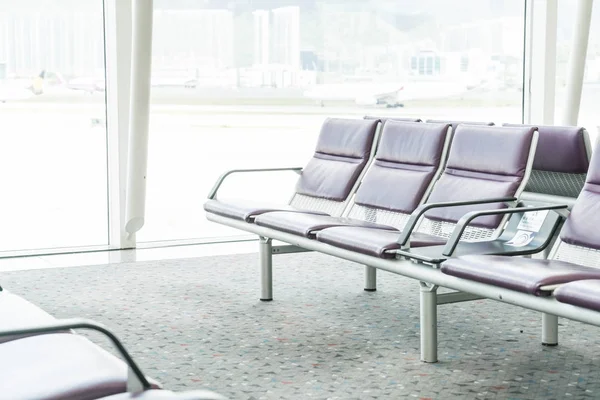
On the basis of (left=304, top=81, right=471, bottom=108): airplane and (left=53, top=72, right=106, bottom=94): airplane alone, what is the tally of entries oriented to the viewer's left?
1

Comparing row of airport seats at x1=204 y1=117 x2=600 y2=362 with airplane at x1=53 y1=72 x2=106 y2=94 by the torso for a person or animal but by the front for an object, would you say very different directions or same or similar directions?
very different directions

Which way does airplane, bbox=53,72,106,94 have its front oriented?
to the viewer's right

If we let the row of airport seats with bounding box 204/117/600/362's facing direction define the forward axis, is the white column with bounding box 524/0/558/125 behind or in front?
behind

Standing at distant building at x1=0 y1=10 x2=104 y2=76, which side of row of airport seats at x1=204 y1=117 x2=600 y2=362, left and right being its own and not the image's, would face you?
right

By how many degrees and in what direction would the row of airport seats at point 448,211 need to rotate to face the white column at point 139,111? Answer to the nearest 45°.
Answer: approximately 90° to its right

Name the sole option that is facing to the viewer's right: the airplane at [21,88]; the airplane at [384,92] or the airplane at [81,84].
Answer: the airplane at [81,84]

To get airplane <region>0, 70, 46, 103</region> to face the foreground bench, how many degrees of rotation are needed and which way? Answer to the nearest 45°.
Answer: approximately 90° to its left

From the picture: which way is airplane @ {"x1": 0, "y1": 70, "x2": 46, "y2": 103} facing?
to the viewer's left

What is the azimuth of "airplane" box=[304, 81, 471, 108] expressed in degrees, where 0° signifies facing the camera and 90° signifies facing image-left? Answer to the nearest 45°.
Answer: approximately 90°

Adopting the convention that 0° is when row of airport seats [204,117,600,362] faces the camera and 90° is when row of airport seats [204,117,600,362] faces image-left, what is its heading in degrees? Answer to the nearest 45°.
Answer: approximately 45°
